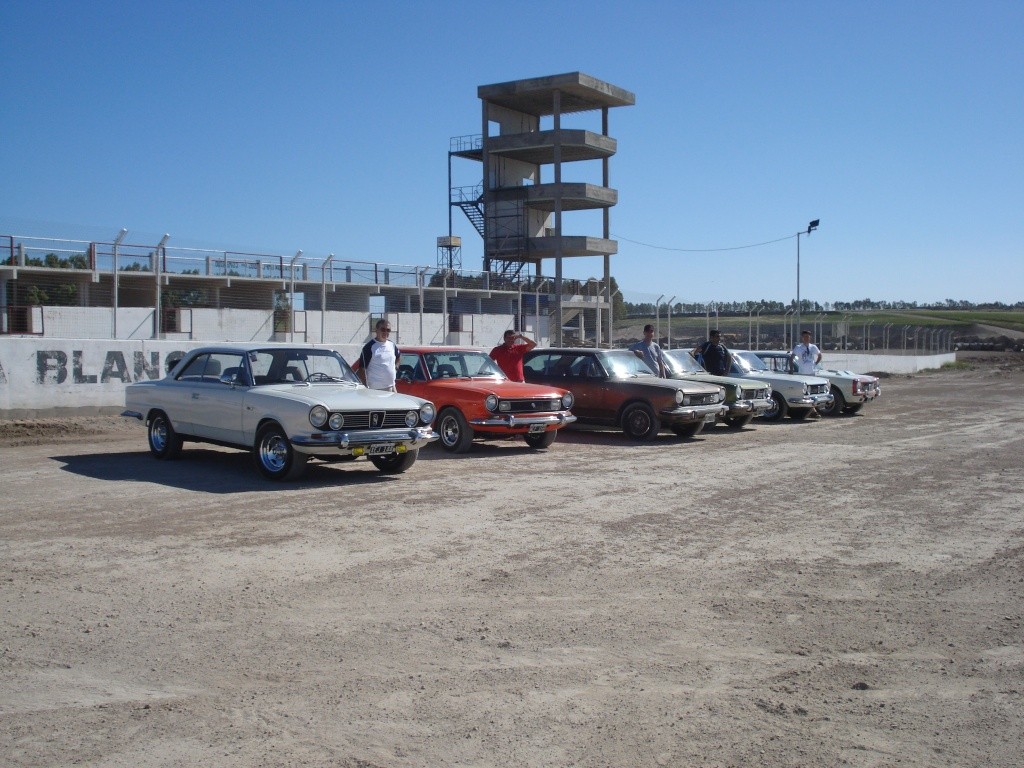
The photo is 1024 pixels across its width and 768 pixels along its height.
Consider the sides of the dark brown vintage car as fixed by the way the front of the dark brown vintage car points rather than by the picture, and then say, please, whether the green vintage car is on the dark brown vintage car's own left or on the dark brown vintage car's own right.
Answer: on the dark brown vintage car's own left

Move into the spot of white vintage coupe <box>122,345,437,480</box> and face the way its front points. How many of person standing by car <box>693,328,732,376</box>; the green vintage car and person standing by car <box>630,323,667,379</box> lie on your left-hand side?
3

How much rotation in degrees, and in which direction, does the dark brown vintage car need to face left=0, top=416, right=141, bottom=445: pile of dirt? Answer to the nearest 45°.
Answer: approximately 135° to its right

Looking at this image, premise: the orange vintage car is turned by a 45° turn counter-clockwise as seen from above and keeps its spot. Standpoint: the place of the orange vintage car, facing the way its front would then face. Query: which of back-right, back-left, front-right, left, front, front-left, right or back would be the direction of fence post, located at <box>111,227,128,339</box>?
back-left

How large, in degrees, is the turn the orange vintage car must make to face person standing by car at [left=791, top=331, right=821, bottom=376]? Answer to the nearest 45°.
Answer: approximately 90° to its left

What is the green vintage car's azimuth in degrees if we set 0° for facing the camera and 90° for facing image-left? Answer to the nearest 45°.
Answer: approximately 315°

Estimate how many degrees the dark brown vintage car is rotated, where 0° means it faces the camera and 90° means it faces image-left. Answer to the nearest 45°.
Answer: approximately 315°

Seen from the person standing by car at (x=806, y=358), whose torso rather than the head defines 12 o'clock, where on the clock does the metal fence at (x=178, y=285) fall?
The metal fence is roughly at 3 o'clock from the person standing by car.

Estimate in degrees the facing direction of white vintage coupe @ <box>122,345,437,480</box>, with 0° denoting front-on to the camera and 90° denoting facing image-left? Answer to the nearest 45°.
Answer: approximately 315°
